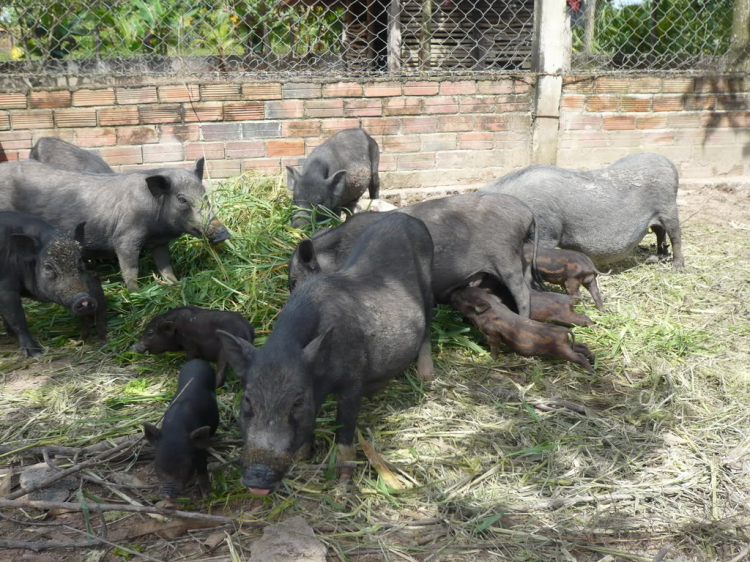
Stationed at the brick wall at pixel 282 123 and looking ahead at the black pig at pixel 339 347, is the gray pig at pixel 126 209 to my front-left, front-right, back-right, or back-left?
front-right

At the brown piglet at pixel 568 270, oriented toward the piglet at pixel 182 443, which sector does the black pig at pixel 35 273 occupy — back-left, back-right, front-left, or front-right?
front-right

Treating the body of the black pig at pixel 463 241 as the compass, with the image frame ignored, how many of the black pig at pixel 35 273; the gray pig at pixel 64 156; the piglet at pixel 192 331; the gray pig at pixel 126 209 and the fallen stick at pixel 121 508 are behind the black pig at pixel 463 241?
0

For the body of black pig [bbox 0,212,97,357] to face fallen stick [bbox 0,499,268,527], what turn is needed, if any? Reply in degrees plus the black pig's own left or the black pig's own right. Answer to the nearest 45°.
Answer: approximately 45° to the black pig's own right

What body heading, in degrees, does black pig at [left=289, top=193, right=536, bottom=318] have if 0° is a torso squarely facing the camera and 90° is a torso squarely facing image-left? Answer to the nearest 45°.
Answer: approximately 90°

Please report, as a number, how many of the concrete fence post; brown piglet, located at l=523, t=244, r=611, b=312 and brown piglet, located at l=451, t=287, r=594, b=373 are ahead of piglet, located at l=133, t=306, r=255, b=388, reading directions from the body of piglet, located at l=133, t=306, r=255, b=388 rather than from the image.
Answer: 0

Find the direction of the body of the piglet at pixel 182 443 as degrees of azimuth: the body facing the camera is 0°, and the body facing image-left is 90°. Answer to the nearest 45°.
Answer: approximately 45°

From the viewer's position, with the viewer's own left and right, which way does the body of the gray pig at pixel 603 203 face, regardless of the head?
facing to the left of the viewer

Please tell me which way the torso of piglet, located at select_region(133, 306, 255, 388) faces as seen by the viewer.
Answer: to the viewer's left

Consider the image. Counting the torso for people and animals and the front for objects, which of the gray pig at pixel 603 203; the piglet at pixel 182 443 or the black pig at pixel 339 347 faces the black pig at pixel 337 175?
the gray pig

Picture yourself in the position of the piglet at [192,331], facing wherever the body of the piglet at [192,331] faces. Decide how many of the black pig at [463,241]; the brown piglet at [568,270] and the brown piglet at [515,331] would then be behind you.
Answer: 3

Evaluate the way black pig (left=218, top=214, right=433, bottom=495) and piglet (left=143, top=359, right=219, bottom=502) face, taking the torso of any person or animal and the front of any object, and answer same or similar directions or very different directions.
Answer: same or similar directions

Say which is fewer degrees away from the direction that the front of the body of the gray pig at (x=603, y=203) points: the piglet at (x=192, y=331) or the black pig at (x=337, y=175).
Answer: the black pig
